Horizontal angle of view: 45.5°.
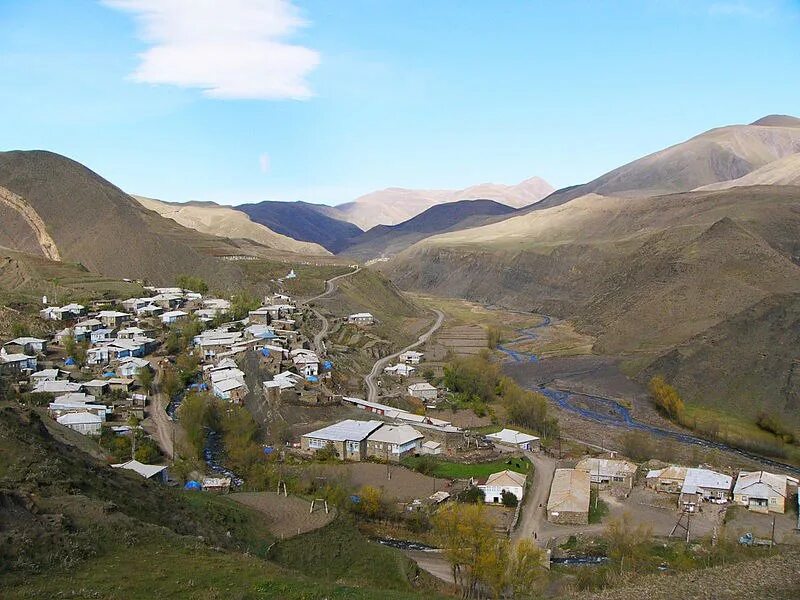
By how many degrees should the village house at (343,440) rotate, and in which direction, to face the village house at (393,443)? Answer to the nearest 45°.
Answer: approximately 135° to its left

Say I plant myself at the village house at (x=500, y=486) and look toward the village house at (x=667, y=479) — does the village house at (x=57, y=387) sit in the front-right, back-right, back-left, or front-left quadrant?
back-left

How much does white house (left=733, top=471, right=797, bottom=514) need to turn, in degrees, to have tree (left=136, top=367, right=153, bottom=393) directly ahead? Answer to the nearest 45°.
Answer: approximately 90° to its right

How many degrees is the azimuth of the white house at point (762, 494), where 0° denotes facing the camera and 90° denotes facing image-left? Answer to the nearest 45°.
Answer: approximately 0°

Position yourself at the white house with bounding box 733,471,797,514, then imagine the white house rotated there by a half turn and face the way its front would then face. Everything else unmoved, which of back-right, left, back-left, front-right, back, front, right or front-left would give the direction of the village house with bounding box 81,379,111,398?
left

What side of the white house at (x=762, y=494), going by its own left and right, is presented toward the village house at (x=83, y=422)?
right

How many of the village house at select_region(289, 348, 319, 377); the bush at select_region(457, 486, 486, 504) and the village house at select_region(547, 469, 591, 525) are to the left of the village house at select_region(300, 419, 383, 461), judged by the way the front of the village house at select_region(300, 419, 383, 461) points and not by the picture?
2

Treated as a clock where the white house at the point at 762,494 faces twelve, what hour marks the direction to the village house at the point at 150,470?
The village house is roughly at 2 o'clock from the white house.
